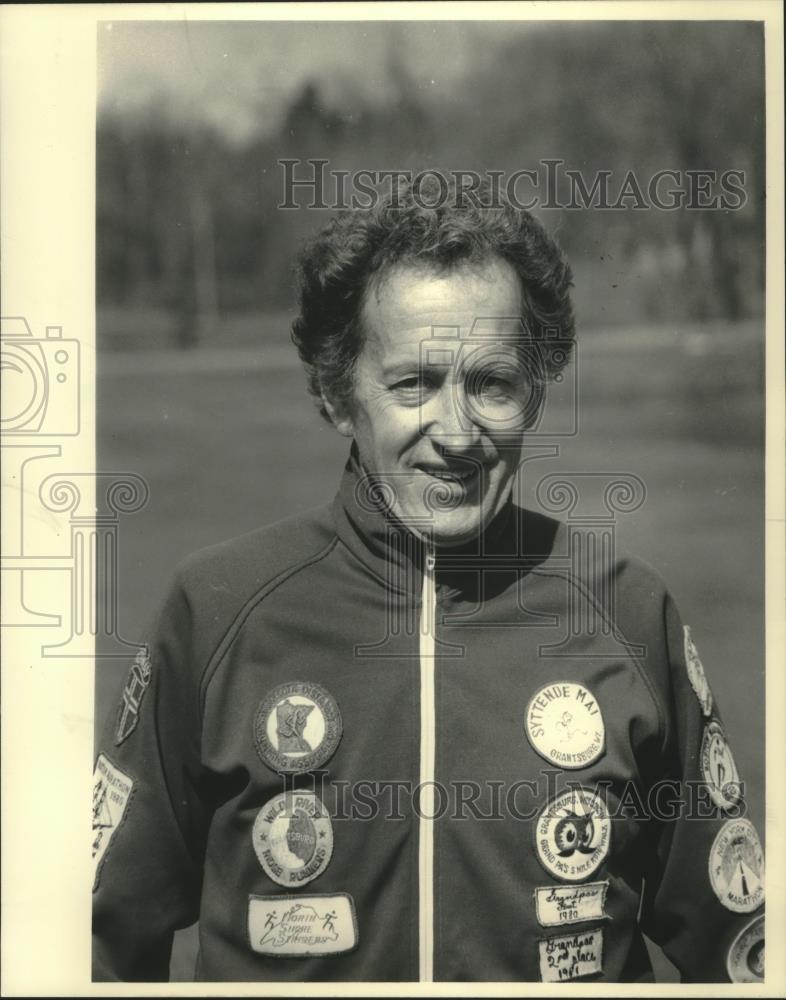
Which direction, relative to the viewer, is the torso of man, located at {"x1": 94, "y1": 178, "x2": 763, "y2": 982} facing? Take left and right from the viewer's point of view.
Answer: facing the viewer
